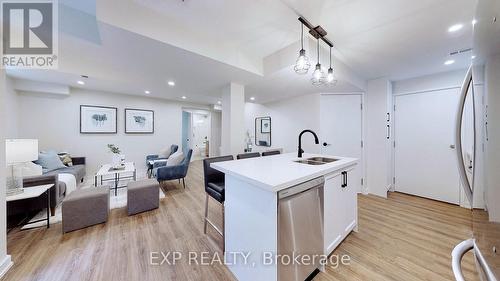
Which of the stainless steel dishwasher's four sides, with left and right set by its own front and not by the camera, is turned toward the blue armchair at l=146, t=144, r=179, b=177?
back

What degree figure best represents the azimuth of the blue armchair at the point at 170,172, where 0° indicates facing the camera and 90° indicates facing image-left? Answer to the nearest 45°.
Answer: approximately 90°

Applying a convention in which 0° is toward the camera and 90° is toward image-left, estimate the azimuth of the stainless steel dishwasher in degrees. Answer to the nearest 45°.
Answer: approximately 315°

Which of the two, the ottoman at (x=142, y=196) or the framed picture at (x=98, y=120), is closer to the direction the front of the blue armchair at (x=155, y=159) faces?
the framed picture

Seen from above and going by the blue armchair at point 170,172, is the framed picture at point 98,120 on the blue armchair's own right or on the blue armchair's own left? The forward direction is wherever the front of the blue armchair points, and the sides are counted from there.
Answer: on the blue armchair's own right

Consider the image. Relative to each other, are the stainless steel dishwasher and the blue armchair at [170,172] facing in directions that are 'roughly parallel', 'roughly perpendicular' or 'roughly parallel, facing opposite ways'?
roughly perpendicular

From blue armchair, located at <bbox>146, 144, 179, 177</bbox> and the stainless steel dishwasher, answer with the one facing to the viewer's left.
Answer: the blue armchair

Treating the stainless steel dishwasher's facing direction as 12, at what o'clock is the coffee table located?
The coffee table is roughly at 5 o'clock from the stainless steel dishwasher.

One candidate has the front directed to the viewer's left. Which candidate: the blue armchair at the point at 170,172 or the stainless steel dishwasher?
the blue armchair

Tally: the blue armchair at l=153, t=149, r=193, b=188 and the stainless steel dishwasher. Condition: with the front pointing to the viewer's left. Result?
1

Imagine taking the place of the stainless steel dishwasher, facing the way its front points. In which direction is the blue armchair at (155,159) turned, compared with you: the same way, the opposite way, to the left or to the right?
to the right

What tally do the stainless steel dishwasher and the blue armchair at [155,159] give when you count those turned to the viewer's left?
1
